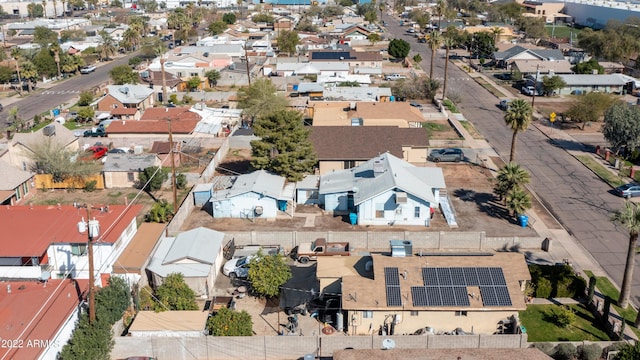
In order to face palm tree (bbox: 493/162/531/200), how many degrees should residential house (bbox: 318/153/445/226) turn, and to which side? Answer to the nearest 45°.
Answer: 0° — it already faces it

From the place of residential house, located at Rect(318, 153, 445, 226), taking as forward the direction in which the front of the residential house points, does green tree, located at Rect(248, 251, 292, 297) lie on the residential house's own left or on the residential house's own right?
on the residential house's own right

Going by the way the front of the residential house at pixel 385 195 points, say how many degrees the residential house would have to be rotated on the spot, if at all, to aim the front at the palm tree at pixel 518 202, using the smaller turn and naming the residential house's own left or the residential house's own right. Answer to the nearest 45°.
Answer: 0° — it already faces it

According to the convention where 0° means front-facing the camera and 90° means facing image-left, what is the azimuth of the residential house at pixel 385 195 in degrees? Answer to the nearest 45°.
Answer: approximately 270°

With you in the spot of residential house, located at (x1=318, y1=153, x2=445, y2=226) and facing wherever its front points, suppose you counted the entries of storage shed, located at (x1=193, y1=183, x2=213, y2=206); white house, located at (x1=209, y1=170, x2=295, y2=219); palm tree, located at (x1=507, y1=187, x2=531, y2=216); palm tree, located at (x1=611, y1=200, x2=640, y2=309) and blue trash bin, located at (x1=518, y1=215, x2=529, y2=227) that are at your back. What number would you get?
2

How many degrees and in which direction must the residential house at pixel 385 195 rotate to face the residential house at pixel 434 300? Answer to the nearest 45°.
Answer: approximately 90° to its right

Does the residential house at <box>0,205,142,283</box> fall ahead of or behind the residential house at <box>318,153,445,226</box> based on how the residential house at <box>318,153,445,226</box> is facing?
behind

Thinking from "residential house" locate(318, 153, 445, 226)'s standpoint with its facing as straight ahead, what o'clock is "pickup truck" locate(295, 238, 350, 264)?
The pickup truck is roughly at 4 o'clock from the residential house.

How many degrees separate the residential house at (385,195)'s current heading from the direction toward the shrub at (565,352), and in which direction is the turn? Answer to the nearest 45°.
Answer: approximately 45° to its right

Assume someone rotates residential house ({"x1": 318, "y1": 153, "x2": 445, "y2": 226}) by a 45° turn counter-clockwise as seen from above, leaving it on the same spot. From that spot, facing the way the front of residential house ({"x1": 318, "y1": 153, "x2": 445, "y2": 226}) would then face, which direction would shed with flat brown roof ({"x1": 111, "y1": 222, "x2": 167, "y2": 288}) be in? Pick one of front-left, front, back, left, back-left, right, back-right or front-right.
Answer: back

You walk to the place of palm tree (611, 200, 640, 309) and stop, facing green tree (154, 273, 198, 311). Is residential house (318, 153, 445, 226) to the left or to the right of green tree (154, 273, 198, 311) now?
right

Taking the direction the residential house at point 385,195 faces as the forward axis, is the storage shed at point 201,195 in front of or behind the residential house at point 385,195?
behind

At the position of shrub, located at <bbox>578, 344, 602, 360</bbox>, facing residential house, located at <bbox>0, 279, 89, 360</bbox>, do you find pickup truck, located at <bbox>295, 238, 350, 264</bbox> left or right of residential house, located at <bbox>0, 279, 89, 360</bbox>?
right

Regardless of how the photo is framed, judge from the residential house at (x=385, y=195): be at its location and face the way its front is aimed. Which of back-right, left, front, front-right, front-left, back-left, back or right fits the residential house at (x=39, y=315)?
back-right

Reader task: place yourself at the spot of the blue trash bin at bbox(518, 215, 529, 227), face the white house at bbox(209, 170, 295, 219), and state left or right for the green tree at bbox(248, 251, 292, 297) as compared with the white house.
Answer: left
